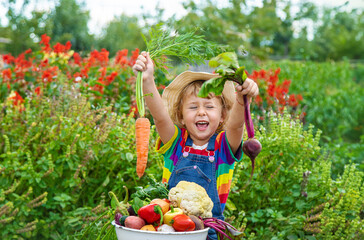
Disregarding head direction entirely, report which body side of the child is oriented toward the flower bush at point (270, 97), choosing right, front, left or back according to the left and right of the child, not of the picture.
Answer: back

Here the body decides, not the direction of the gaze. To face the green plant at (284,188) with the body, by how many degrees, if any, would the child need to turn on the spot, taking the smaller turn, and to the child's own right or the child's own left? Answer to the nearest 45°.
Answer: approximately 135° to the child's own left

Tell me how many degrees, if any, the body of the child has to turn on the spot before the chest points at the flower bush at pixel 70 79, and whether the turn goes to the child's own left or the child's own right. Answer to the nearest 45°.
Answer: approximately 135° to the child's own right

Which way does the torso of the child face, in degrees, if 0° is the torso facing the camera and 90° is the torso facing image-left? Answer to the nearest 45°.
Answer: approximately 0°

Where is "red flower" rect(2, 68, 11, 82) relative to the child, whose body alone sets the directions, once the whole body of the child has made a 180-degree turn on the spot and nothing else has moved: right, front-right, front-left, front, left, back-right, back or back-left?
front-left

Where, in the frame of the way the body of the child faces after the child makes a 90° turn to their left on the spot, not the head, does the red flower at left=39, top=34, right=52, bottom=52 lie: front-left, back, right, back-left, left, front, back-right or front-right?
back-left

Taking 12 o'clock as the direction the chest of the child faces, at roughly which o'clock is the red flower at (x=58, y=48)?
The red flower is roughly at 5 o'clock from the child.

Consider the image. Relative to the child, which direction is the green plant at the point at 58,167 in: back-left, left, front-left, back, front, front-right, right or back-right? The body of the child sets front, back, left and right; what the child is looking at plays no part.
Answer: back-right
